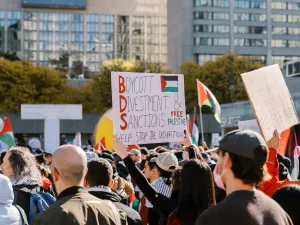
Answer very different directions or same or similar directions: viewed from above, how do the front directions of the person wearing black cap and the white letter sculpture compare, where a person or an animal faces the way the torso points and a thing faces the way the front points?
very different directions

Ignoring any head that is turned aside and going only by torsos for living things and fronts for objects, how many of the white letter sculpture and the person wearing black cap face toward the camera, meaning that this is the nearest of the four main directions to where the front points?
1

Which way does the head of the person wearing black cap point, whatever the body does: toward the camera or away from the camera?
away from the camera

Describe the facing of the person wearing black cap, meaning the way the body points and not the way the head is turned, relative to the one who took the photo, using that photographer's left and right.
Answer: facing away from the viewer and to the left of the viewer

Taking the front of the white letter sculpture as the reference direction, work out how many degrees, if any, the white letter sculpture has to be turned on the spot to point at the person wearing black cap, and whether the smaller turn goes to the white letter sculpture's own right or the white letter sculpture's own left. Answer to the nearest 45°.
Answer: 0° — it already faces them
